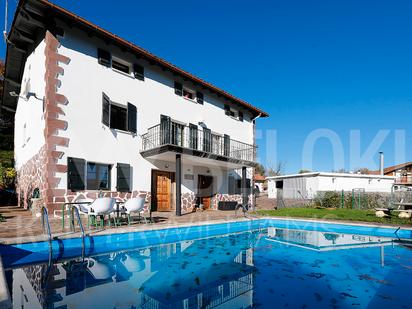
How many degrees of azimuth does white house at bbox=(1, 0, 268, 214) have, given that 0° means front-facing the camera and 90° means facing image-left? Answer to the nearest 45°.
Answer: approximately 315°

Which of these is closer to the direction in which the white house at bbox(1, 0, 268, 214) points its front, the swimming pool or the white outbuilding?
the swimming pool

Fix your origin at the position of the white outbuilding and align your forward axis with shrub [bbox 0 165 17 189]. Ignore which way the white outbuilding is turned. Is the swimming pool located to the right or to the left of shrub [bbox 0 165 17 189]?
left

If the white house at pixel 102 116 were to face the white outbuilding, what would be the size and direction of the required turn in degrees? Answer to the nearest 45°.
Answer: approximately 90° to its left

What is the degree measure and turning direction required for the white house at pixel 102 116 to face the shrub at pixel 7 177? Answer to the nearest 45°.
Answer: approximately 180°
